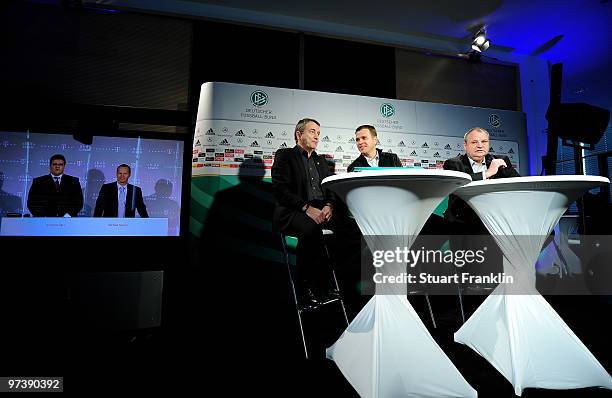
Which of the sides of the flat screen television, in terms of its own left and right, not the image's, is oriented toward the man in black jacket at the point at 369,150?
left

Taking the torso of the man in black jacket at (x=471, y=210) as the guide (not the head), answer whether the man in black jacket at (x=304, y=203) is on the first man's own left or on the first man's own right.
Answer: on the first man's own right

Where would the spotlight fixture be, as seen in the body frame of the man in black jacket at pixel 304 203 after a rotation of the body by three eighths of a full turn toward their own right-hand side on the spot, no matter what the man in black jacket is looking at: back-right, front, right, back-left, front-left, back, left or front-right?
back-right

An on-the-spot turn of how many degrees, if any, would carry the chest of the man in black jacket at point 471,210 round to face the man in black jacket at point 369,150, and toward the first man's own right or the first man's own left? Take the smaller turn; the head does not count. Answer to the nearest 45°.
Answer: approximately 90° to the first man's own right

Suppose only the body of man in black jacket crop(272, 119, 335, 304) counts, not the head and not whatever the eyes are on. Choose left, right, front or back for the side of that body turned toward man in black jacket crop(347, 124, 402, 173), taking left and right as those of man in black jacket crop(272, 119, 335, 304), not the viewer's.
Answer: left

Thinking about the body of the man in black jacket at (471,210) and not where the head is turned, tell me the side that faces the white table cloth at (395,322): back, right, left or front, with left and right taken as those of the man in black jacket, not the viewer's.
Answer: front

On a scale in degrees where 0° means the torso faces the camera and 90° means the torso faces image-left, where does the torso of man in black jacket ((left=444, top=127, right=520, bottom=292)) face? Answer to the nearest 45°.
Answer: approximately 0°

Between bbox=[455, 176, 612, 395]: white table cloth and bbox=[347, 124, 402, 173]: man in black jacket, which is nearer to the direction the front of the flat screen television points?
the white table cloth

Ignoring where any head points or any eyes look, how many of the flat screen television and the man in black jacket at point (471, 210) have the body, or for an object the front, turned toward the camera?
2

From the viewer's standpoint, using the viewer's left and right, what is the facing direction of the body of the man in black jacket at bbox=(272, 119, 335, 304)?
facing the viewer and to the right of the viewer
